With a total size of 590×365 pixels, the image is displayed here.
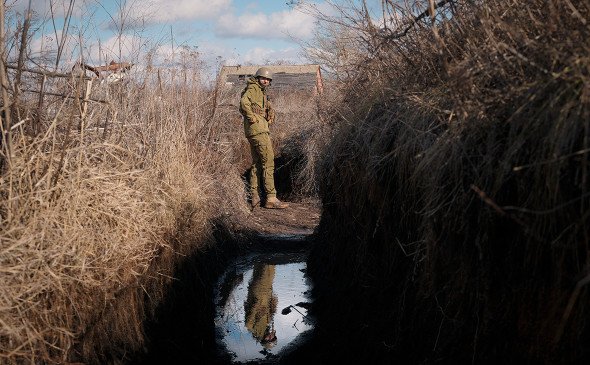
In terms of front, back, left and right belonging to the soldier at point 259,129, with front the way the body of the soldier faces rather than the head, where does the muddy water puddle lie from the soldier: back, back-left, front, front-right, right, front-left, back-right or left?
front-right

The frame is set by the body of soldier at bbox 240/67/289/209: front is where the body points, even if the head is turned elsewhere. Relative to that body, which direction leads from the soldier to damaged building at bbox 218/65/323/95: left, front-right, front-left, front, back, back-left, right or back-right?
back-left

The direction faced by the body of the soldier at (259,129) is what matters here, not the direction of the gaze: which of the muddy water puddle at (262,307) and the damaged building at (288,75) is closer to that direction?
the muddy water puddle

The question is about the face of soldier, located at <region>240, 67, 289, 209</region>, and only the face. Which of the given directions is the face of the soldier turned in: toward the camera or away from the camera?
toward the camera

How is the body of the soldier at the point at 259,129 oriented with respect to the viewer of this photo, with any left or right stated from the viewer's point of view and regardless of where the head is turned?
facing the viewer and to the right of the viewer
